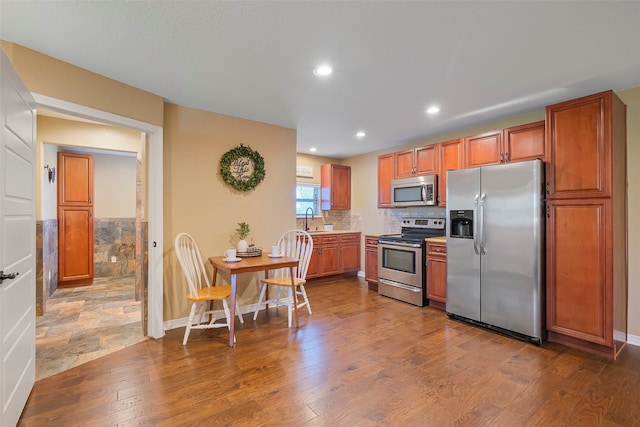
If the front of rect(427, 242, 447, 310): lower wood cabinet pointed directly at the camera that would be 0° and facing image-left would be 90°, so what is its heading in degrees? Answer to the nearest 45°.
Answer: approximately 45°

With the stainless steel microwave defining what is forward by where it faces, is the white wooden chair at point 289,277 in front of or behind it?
in front

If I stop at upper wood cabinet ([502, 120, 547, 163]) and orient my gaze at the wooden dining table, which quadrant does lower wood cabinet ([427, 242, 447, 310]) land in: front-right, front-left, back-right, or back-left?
front-right

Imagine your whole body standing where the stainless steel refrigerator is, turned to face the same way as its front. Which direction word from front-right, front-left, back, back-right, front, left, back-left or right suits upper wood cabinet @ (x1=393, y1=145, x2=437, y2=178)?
right

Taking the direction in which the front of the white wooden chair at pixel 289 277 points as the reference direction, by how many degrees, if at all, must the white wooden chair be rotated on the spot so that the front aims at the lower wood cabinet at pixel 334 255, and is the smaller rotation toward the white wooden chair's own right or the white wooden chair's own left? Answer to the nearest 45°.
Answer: approximately 180°

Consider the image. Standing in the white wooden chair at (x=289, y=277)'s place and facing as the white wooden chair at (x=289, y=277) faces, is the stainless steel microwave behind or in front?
behind

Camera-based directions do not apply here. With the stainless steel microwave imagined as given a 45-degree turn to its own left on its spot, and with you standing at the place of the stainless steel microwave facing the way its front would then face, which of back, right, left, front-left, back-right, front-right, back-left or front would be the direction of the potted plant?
front-right

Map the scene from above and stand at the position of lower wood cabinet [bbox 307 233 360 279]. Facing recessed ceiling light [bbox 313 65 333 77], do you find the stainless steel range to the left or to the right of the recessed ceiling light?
left

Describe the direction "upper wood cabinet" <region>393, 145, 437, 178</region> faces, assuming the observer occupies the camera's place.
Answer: facing the viewer and to the left of the viewer

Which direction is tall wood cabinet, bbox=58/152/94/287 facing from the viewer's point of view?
toward the camera

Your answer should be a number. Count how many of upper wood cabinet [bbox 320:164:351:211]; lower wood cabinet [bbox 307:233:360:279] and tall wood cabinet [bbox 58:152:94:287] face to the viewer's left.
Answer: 0
